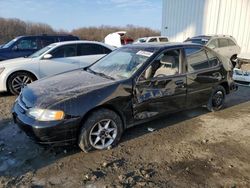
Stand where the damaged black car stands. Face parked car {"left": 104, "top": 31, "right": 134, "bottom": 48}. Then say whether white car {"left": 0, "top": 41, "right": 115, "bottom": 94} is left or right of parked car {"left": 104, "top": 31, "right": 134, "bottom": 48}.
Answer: left

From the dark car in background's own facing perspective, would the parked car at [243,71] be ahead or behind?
behind

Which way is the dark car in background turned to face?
to the viewer's left

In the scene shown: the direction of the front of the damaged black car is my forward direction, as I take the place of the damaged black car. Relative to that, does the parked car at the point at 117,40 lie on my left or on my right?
on my right

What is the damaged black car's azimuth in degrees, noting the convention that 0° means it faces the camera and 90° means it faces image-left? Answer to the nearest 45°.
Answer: approximately 45°

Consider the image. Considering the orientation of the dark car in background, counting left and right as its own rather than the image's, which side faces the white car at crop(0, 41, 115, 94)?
left

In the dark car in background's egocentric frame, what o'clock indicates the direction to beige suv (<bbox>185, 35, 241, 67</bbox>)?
The beige suv is roughly at 6 o'clock from the dark car in background.

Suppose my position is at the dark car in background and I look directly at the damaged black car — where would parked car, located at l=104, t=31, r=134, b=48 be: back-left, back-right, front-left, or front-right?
back-left

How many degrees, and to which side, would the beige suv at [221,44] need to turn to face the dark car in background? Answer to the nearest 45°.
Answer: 0° — it already faces it

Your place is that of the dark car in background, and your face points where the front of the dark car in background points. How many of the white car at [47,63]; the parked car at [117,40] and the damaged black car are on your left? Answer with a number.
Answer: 2

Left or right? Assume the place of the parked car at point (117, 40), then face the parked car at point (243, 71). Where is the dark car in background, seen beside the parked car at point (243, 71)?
right

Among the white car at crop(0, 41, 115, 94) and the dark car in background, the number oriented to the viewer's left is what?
2

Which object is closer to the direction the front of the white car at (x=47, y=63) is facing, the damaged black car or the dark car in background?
the dark car in background

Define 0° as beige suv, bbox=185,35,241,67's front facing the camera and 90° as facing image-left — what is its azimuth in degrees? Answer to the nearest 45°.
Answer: approximately 45°

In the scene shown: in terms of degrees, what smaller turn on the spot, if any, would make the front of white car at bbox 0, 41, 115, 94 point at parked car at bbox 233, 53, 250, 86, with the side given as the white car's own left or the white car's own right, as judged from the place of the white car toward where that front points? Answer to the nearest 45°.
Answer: approximately 180°

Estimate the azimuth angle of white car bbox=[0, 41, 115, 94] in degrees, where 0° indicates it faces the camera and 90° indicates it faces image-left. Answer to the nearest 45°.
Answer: approximately 90°
